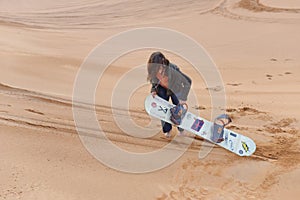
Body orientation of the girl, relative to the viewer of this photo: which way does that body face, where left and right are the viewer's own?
facing the viewer and to the left of the viewer
